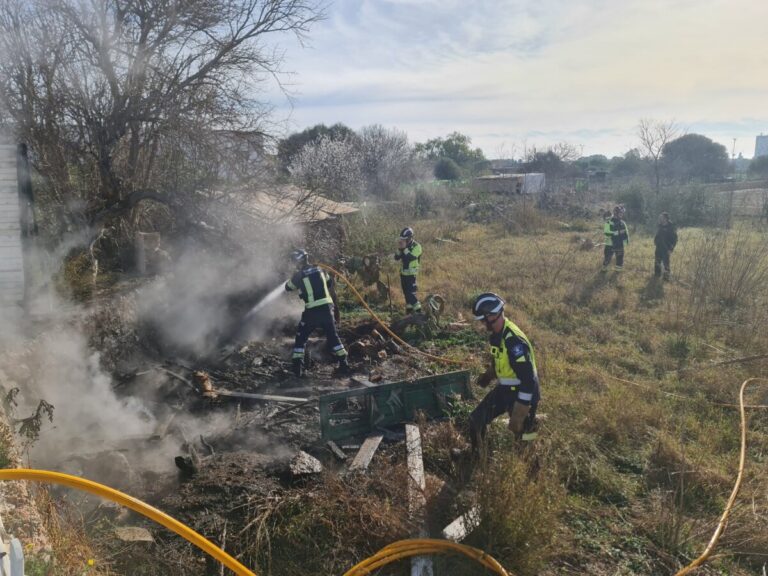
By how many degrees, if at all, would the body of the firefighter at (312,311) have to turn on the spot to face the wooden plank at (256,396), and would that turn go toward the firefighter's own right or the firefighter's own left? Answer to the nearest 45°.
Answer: approximately 90° to the firefighter's own left

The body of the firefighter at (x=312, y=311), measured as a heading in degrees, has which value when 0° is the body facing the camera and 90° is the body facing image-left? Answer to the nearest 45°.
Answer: approximately 135°

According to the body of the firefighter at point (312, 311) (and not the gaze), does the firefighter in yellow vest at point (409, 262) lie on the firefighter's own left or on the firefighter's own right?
on the firefighter's own right

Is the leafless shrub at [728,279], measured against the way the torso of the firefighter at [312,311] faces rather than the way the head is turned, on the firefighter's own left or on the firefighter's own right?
on the firefighter's own right

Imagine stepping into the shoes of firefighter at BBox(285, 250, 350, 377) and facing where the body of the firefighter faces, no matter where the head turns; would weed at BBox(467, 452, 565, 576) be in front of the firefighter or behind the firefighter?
behind

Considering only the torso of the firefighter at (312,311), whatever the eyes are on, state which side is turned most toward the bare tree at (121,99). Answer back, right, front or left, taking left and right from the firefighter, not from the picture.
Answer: front

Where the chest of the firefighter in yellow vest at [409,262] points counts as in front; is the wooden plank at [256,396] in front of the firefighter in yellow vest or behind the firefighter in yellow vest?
in front

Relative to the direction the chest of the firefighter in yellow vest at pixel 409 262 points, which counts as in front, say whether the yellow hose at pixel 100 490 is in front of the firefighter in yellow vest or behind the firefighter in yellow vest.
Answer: in front

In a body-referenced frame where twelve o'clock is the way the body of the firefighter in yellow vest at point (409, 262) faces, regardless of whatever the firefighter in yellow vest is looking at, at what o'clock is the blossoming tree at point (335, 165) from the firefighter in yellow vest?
The blossoming tree is roughly at 4 o'clock from the firefighter in yellow vest.

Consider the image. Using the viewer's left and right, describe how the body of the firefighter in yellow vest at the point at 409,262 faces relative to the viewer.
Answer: facing the viewer and to the left of the viewer

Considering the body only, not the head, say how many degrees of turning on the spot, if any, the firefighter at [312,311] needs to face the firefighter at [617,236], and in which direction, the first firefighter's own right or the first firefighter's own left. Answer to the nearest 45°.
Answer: approximately 90° to the first firefighter's own right

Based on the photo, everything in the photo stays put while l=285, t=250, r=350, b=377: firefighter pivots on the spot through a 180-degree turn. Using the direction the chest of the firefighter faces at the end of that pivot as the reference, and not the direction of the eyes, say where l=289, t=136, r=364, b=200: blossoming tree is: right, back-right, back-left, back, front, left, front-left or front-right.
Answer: back-left

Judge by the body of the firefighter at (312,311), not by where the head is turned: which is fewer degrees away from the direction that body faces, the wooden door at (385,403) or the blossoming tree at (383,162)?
the blossoming tree

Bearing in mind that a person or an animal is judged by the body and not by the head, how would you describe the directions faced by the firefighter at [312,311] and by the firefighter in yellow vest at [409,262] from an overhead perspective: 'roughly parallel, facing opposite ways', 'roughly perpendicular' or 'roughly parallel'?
roughly perpendicular

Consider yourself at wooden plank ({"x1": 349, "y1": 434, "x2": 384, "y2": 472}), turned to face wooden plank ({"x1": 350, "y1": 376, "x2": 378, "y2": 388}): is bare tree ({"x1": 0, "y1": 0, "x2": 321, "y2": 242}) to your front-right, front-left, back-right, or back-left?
front-left

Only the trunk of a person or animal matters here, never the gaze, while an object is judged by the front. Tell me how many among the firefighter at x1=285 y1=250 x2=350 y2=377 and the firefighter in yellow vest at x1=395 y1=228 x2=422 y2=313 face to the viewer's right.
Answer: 0
